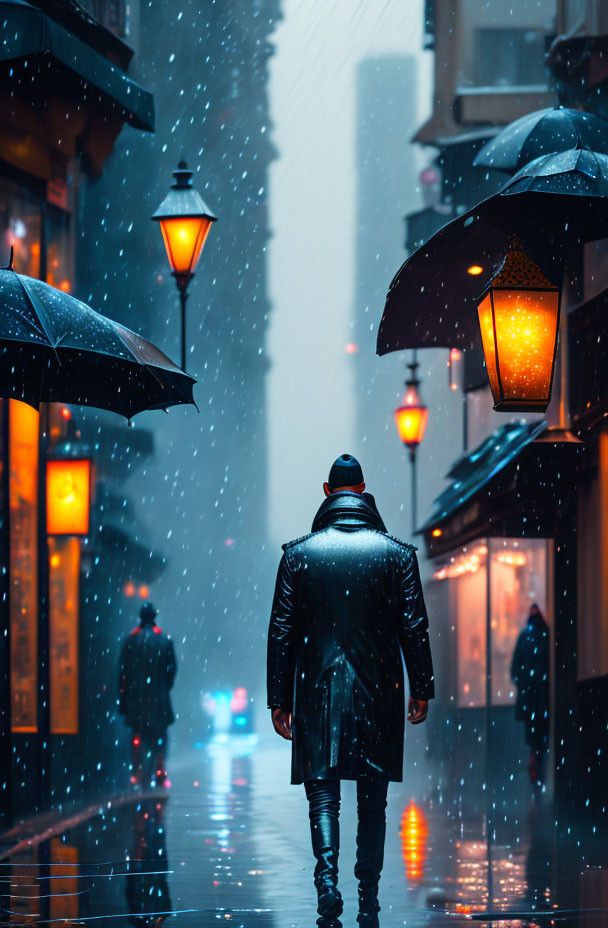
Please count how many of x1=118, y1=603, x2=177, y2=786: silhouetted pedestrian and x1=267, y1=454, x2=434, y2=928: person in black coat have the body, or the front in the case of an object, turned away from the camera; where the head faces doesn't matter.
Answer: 2

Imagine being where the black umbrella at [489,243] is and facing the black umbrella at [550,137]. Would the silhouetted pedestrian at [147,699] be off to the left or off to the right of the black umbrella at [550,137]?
left

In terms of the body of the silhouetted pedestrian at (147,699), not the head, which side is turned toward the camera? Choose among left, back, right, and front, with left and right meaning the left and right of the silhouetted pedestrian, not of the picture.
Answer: back

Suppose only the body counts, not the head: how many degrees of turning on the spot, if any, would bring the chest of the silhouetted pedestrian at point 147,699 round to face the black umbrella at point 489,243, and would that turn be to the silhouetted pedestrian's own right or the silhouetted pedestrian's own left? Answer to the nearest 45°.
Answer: approximately 180°

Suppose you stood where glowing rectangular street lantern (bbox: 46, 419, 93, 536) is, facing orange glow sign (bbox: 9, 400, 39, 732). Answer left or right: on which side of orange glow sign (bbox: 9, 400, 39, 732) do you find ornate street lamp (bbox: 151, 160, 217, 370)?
left

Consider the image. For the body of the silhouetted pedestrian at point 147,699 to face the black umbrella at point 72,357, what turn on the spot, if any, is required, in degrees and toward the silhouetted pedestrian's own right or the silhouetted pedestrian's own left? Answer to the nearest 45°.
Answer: approximately 180°

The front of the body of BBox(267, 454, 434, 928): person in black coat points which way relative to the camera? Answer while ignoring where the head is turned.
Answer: away from the camera

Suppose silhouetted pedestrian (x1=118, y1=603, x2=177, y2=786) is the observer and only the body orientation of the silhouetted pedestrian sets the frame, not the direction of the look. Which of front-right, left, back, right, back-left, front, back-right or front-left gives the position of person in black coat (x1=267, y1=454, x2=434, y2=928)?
back

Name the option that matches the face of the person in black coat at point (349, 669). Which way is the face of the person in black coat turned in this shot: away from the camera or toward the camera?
away from the camera
